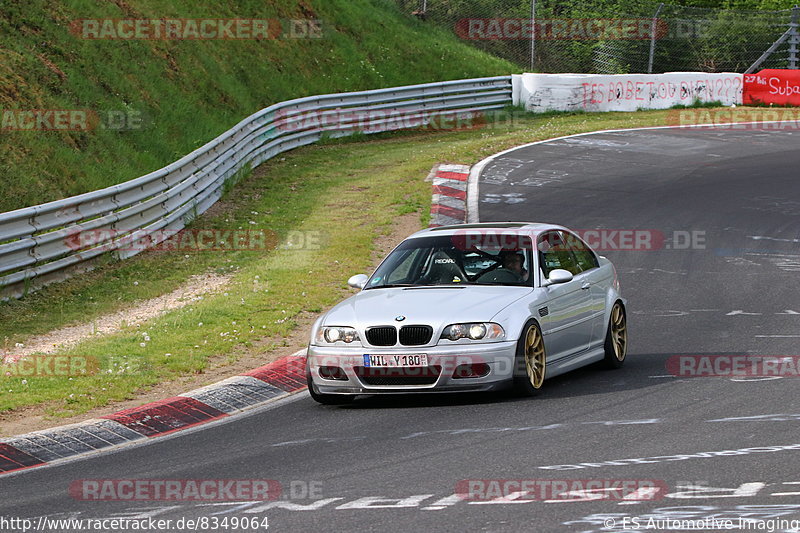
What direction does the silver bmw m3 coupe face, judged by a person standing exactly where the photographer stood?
facing the viewer and to the left of the viewer

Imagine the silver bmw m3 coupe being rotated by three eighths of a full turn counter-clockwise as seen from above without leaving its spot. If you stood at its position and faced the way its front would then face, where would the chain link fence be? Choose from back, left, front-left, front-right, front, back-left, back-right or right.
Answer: left

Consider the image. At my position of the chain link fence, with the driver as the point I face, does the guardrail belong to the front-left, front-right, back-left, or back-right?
front-right

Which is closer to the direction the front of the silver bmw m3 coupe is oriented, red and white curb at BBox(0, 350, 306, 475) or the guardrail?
the red and white curb

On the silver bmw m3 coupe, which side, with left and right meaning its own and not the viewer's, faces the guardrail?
right

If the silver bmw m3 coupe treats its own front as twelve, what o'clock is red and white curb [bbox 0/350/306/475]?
The red and white curb is roughly at 1 o'clock from the silver bmw m3 coupe.

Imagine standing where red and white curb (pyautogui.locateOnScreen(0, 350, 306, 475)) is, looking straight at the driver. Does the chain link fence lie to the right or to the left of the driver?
left
